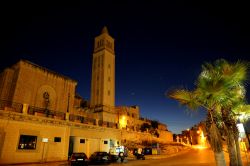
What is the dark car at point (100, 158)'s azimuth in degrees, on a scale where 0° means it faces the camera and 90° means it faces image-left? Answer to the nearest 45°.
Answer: approximately 315°

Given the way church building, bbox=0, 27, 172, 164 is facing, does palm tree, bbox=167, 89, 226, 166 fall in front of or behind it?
in front

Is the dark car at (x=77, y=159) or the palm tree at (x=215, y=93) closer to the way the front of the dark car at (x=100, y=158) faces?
the palm tree

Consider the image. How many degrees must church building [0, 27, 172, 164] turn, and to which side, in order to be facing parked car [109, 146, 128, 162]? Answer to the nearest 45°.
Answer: approximately 45° to its left
